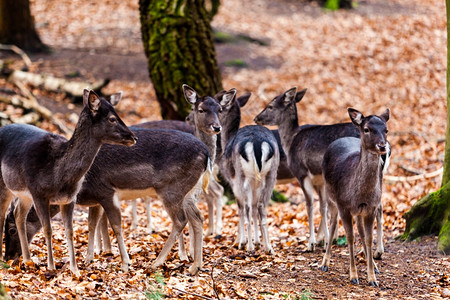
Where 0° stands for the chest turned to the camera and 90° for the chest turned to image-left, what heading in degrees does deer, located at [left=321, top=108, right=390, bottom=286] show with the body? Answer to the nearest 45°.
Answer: approximately 315°

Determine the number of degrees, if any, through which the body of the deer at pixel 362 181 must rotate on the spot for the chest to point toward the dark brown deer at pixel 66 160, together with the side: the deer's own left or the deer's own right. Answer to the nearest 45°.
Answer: approximately 135° to the deer's own right

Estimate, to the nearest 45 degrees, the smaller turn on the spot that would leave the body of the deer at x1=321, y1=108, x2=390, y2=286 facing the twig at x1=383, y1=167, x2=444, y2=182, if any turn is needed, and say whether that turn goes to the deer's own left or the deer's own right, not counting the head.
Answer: approximately 135° to the deer's own left

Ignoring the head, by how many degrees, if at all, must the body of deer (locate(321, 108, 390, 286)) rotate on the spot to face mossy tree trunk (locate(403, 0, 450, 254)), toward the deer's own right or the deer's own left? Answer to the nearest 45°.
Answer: approximately 90° to the deer's own left

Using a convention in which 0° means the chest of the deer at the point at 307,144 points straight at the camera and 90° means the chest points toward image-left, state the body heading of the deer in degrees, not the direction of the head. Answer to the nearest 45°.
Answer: approximately 90°

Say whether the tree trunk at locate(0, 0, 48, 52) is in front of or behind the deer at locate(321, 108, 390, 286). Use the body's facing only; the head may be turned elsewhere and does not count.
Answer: behind

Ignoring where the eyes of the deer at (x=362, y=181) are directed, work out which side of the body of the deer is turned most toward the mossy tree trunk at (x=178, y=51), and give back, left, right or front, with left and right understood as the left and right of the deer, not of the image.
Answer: back

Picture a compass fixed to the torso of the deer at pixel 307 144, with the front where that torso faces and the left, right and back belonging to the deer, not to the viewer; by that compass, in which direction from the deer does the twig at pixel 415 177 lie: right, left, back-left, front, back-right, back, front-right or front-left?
back-right

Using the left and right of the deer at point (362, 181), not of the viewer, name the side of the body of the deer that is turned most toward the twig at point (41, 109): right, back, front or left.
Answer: back

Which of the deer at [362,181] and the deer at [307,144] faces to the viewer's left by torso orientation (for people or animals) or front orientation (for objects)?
the deer at [307,144]

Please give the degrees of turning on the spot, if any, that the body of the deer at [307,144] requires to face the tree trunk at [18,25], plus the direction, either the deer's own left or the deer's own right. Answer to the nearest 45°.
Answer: approximately 45° to the deer's own right

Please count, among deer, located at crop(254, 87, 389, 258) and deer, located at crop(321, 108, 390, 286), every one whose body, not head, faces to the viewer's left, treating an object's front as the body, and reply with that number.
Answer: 1
